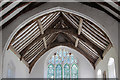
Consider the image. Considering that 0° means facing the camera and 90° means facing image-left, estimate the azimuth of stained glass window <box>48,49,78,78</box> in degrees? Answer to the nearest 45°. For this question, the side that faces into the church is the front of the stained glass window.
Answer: approximately 0°

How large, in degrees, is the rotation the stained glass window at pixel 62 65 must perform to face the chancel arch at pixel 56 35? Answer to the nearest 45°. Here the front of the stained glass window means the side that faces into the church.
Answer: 0° — it already faces it
